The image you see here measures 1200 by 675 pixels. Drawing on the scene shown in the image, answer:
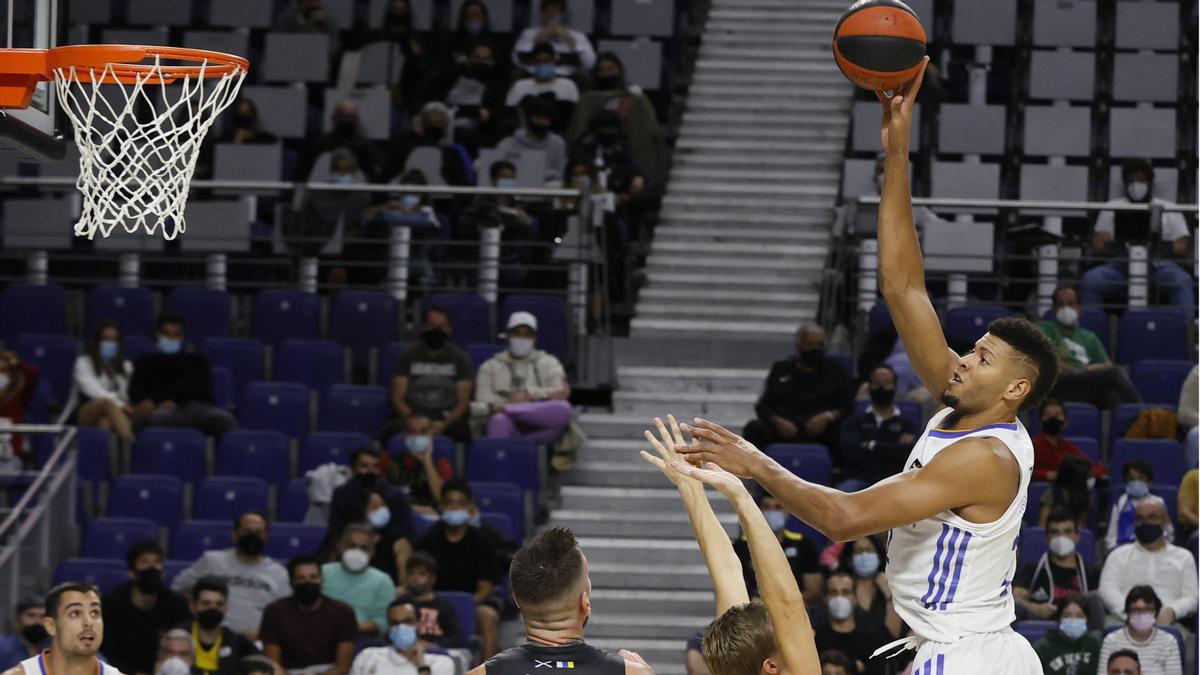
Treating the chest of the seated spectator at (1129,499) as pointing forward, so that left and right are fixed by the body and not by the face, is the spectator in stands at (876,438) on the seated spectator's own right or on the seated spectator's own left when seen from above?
on the seated spectator's own right

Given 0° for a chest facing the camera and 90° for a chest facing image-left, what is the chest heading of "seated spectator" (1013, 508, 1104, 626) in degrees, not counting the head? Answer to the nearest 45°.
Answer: approximately 0°

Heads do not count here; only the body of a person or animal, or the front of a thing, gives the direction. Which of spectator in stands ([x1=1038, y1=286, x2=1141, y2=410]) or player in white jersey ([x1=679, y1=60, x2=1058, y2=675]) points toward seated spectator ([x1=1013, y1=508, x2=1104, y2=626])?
the spectator in stands

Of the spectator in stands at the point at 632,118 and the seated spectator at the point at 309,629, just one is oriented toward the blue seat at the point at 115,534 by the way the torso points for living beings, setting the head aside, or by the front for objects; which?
the spectator in stands

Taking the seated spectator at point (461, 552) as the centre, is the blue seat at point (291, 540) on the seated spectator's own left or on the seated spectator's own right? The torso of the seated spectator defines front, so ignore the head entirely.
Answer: on the seated spectator's own right

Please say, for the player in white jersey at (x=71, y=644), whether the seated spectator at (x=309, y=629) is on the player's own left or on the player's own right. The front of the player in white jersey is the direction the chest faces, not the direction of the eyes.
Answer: on the player's own left

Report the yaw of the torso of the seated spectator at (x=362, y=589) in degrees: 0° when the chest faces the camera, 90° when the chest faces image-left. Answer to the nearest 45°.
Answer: approximately 0°

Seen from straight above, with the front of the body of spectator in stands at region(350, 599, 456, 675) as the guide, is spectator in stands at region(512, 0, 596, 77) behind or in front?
behind
